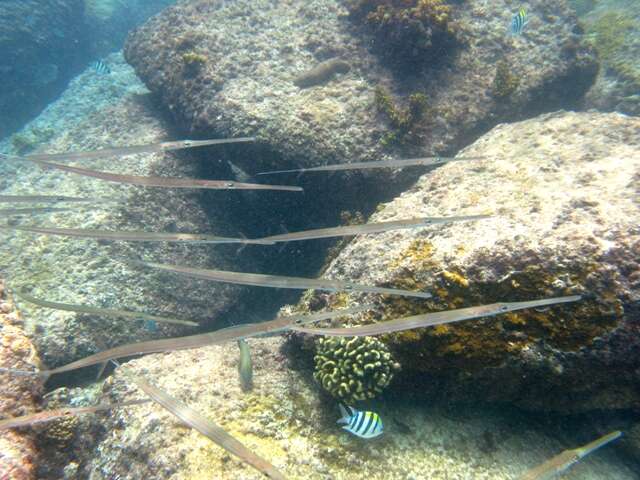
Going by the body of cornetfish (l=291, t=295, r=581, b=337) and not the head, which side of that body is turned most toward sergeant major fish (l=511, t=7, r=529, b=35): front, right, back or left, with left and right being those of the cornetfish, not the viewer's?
left

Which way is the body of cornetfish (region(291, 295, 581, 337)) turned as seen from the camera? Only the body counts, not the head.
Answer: to the viewer's right

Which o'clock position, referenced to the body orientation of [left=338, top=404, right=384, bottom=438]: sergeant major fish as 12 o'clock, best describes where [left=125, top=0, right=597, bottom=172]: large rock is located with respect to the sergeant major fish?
The large rock is roughly at 9 o'clock from the sergeant major fish.

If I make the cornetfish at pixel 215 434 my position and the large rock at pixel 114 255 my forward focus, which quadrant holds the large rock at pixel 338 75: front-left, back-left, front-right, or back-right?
front-right

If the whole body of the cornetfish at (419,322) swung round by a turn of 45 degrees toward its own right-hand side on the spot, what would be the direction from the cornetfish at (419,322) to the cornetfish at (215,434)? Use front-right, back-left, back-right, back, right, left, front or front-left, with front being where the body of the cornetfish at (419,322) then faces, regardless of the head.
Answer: right

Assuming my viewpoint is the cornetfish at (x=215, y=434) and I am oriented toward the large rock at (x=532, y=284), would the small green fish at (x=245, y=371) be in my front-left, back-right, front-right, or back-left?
front-left
